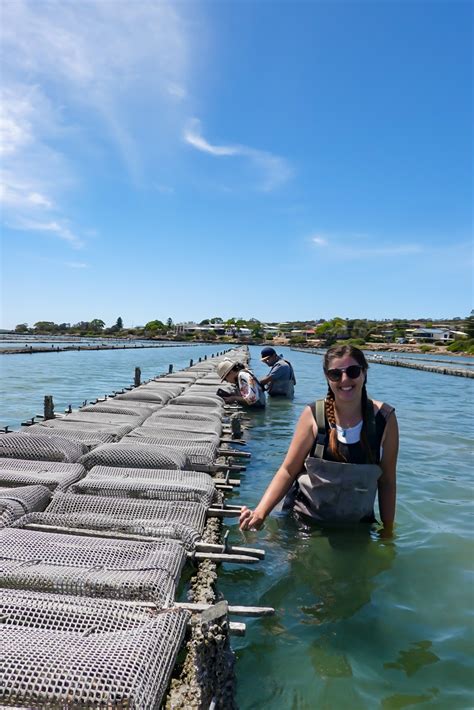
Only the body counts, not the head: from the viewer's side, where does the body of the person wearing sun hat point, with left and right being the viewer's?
facing to the left of the viewer

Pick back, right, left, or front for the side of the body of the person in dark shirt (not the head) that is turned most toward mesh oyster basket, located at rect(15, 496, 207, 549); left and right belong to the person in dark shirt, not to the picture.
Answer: left

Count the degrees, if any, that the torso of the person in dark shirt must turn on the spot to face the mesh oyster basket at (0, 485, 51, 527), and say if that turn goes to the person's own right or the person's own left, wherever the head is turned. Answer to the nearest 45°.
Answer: approximately 90° to the person's own left

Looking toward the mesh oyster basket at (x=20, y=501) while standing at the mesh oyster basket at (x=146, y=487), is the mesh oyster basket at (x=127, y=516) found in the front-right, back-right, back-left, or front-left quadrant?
front-left

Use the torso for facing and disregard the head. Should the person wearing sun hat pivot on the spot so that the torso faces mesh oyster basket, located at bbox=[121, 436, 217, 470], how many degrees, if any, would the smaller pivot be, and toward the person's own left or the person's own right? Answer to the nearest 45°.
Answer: approximately 90° to the person's own left

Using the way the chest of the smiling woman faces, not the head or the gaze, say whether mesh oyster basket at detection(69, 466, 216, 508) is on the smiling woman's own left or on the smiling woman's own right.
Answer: on the smiling woman's own right

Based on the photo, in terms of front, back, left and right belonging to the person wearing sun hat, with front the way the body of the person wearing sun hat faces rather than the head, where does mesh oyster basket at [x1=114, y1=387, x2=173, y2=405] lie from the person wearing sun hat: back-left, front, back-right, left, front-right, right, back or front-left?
front-left

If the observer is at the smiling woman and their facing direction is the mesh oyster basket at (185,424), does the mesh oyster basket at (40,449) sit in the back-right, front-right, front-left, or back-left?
front-left

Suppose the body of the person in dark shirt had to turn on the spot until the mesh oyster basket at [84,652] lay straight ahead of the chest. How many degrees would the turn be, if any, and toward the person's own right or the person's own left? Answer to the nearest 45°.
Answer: approximately 90° to the person's own left

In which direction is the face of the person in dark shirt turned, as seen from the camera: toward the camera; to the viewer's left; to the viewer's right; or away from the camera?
to the viewer's left

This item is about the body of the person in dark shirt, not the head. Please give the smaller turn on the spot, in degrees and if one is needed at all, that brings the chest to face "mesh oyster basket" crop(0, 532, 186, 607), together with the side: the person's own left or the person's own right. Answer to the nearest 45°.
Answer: approximately 90° to the person's own left

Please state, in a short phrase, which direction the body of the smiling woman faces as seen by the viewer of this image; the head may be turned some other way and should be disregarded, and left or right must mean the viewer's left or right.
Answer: facing the viewer

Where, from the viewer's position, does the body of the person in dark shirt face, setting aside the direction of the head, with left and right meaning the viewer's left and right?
facing to the left of the viewer

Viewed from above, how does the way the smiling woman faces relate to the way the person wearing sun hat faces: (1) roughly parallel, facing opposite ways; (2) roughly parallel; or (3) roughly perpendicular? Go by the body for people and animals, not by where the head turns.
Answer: roughly perpendicular

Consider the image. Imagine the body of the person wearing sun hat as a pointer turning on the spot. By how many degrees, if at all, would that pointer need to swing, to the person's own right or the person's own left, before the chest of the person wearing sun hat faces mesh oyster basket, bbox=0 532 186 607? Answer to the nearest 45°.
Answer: approximately 90° to the person's own left

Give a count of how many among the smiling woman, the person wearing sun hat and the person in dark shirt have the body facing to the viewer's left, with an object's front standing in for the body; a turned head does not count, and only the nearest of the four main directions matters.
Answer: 2
